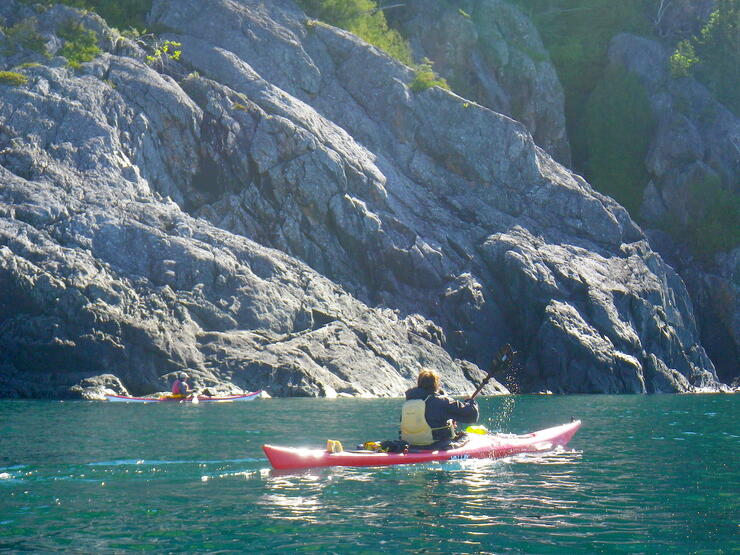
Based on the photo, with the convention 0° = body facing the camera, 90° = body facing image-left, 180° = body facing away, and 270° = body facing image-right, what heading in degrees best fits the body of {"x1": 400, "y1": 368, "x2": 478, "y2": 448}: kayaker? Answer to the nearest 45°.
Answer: approximately 225°

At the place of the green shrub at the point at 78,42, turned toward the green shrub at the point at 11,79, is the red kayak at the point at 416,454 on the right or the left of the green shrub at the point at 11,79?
left

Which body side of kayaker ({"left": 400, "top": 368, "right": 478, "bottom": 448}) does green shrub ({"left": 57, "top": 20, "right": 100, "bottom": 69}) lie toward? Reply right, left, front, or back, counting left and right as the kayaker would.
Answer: left
